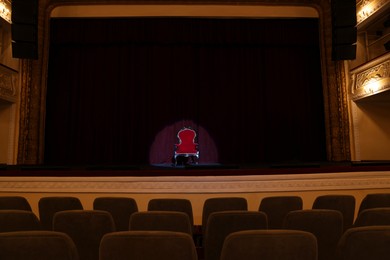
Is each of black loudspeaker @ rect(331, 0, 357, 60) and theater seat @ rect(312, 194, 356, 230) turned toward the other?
yes

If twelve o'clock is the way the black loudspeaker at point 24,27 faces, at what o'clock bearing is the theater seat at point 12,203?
The theater seat is roughly at 12 o'clock from the black loudspeaker.

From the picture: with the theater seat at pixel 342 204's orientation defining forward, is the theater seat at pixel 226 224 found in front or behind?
behind

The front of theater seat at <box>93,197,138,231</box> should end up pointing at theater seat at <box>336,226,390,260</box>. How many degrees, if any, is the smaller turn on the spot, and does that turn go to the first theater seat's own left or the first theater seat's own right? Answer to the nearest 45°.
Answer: approximately 135° to the first theater seat's own right

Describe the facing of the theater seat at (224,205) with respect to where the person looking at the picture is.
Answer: facing away from the viewer

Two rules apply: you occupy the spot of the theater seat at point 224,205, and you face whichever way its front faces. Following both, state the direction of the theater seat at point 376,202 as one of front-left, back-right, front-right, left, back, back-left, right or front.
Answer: right

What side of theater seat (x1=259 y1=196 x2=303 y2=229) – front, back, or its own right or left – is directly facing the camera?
back

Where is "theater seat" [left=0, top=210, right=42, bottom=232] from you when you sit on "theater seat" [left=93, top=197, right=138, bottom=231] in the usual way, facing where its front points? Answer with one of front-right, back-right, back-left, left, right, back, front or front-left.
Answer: back-left

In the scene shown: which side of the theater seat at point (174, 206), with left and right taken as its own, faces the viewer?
back

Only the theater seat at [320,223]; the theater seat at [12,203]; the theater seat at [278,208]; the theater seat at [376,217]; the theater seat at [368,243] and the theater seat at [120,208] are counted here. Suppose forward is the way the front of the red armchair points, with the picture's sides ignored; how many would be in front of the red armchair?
6

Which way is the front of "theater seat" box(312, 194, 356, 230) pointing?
away from the camera

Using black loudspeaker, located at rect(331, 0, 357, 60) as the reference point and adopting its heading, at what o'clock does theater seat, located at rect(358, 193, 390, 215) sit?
The theater seat is roughly at 12 o'clock from the black loudspeaker.

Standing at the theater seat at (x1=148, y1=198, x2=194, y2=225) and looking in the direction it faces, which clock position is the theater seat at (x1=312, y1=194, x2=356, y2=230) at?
the theater seat at (x1=312, y1=194, x2=356, y2=230) is roughly at 3 o'clock from the theater seat at (x1=148, y1=198, x2=194, y2=225).

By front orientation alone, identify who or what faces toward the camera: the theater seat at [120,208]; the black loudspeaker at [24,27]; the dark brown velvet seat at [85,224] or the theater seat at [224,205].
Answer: the black loudspeaker

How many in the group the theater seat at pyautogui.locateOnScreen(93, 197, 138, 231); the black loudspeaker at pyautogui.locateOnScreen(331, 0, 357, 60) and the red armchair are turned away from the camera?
1

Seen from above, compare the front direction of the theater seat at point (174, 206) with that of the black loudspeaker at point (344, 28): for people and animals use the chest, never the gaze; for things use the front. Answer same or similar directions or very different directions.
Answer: very different directions

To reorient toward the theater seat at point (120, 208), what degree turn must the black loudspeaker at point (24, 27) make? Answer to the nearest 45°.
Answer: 0° — it already faces it

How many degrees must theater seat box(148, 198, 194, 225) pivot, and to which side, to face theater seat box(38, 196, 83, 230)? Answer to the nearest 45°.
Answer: approximately 90° to its left

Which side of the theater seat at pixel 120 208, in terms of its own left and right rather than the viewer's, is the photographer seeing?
back
